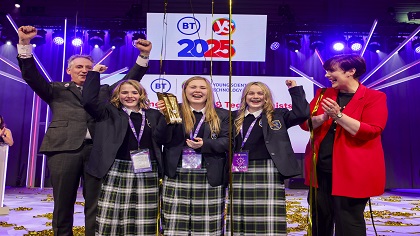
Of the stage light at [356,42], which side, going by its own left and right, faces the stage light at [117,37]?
right

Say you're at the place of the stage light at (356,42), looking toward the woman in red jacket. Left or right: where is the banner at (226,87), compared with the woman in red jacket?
right

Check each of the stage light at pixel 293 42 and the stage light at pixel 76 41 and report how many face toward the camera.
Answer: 2

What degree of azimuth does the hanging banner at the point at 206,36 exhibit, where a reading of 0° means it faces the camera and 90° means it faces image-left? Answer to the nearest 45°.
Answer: approximately 0°

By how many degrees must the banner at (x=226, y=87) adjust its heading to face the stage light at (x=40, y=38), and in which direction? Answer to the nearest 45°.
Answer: approximately 90° to its right

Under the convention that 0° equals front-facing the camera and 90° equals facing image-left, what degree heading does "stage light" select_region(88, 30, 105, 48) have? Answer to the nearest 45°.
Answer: approximately 0°

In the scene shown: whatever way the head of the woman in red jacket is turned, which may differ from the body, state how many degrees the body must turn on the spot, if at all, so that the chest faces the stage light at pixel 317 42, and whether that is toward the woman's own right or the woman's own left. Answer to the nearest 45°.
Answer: approximately 135° to the woman's own right

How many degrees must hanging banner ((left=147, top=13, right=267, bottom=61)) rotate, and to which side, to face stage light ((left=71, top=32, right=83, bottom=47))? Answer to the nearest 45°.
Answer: approximately 135° to its right

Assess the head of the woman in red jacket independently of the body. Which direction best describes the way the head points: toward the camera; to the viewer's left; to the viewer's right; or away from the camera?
to the viewer's left

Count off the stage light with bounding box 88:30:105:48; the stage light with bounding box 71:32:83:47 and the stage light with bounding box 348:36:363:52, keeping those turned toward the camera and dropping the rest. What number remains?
3

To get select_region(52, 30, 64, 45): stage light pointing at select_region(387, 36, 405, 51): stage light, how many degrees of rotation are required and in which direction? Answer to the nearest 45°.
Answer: approximately 45° to its left

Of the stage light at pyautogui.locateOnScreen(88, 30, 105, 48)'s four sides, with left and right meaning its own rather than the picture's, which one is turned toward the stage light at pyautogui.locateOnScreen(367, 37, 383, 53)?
left
